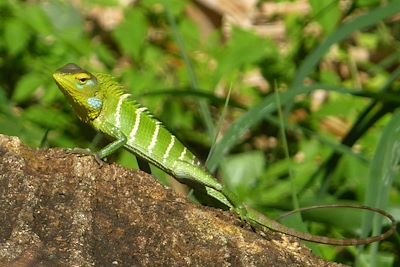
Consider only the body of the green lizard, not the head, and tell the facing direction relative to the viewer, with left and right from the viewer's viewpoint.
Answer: facing to the left of the viewer
